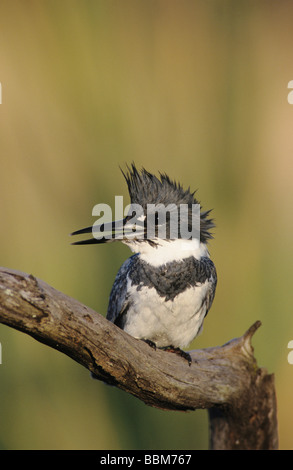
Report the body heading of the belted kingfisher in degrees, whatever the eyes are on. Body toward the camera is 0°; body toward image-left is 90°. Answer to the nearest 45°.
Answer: approximately 0°
